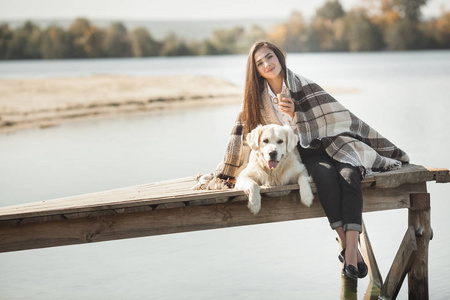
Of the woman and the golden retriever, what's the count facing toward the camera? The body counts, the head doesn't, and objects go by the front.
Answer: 2

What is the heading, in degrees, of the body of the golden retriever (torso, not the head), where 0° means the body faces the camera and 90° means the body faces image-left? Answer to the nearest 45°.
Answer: approximately 0°

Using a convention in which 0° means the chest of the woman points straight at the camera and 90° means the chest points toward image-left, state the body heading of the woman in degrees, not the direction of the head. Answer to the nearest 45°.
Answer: approximately 0°
